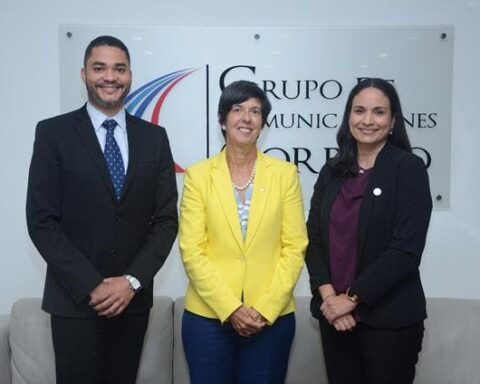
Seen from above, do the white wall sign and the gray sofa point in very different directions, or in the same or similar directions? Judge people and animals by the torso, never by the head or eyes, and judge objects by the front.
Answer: same or similar directions

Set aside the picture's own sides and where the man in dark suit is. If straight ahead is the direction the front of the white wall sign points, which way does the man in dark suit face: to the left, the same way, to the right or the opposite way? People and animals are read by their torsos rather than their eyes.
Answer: the same way

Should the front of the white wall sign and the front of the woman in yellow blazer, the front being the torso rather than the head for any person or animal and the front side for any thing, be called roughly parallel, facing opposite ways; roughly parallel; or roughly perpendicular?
roughly parallel

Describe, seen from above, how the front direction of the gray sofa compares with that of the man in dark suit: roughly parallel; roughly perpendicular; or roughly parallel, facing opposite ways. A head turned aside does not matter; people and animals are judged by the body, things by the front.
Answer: roughly parallel

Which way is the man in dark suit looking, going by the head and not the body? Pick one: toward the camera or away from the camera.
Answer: toward the camera

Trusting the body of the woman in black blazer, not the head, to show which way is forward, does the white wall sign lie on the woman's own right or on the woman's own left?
on the woman's own right

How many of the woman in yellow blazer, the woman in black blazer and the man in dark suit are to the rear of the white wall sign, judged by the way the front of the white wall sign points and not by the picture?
0

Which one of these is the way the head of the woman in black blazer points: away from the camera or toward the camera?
toward the camera

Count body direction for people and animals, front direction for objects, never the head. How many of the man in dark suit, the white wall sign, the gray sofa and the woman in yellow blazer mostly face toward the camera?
4

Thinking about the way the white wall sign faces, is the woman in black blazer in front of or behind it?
in front

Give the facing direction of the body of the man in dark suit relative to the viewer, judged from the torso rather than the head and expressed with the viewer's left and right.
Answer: facing the viewer

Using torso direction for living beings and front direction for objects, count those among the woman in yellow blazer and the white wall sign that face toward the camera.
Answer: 2

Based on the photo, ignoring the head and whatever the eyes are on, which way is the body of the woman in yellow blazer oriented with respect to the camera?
toward the camera

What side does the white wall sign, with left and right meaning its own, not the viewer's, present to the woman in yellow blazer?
front

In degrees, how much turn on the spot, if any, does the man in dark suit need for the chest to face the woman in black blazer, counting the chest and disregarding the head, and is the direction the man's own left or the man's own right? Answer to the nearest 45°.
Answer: approximately 90° to the man's own left

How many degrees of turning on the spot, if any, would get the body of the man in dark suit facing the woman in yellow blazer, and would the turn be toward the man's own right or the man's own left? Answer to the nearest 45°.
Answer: approximately 90° to the man's own left

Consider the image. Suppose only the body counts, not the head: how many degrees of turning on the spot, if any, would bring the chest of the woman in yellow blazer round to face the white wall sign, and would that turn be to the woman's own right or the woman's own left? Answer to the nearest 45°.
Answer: approximately 180°
